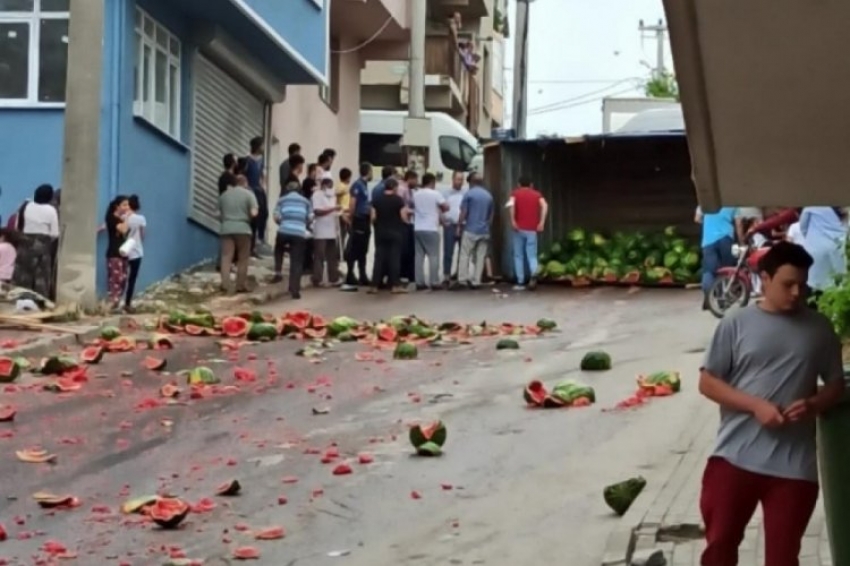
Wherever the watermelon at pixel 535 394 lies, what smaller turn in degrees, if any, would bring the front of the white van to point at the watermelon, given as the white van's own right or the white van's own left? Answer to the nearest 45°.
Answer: approximately 90° to the white van's own right

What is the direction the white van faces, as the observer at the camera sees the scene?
facing to the right of the viewer

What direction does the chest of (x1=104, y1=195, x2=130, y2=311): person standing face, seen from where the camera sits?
to the viewer's right

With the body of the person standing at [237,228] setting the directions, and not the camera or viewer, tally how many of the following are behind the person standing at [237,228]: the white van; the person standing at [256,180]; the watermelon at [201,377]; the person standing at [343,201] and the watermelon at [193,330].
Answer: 2

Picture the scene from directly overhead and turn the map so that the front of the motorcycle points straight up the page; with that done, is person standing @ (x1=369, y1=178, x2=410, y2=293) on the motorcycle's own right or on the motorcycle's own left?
on the motorcycle's own right

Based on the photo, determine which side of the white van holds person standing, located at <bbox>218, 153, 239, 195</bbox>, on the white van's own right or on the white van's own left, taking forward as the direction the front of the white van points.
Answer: on the white van's own right
